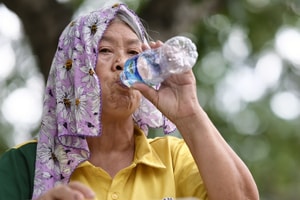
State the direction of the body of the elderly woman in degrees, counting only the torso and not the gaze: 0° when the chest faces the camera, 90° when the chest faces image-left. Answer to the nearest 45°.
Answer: approximately 0°
